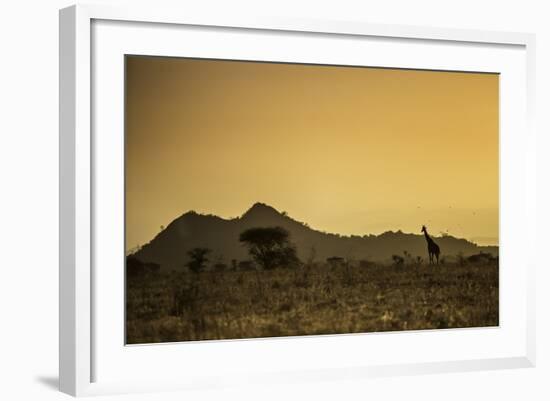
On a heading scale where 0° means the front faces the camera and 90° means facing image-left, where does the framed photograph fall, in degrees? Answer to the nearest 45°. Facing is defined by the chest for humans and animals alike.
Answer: approximately 315°
